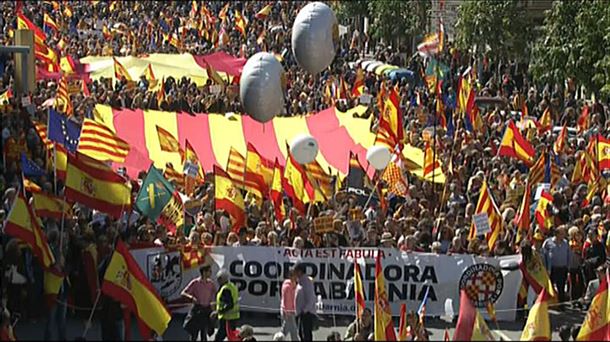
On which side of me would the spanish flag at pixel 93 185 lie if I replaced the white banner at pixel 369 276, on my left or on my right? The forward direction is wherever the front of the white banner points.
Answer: on my right

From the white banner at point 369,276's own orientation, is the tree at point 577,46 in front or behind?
behind

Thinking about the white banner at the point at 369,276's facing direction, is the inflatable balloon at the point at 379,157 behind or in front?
behind

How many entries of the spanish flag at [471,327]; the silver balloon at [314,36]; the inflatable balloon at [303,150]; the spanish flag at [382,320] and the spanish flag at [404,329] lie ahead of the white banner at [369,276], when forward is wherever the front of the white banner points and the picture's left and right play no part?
3

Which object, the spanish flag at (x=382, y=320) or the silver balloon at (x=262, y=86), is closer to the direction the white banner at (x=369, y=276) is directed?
the spanish flag

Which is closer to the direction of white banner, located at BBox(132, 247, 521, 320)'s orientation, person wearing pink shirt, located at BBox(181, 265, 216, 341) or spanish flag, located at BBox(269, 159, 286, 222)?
the person wearing pink shirt

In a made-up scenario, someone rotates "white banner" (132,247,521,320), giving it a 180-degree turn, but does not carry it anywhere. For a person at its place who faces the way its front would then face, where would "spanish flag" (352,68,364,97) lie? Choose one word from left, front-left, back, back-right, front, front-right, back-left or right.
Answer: front

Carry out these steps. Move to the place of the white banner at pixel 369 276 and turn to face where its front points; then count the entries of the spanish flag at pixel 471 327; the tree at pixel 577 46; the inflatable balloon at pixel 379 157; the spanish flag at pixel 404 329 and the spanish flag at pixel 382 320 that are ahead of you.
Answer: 3

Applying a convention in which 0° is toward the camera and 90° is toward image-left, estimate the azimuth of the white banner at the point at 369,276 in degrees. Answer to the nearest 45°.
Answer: approximately 0°

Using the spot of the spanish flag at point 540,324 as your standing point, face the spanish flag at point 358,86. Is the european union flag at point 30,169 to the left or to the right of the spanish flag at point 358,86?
left
